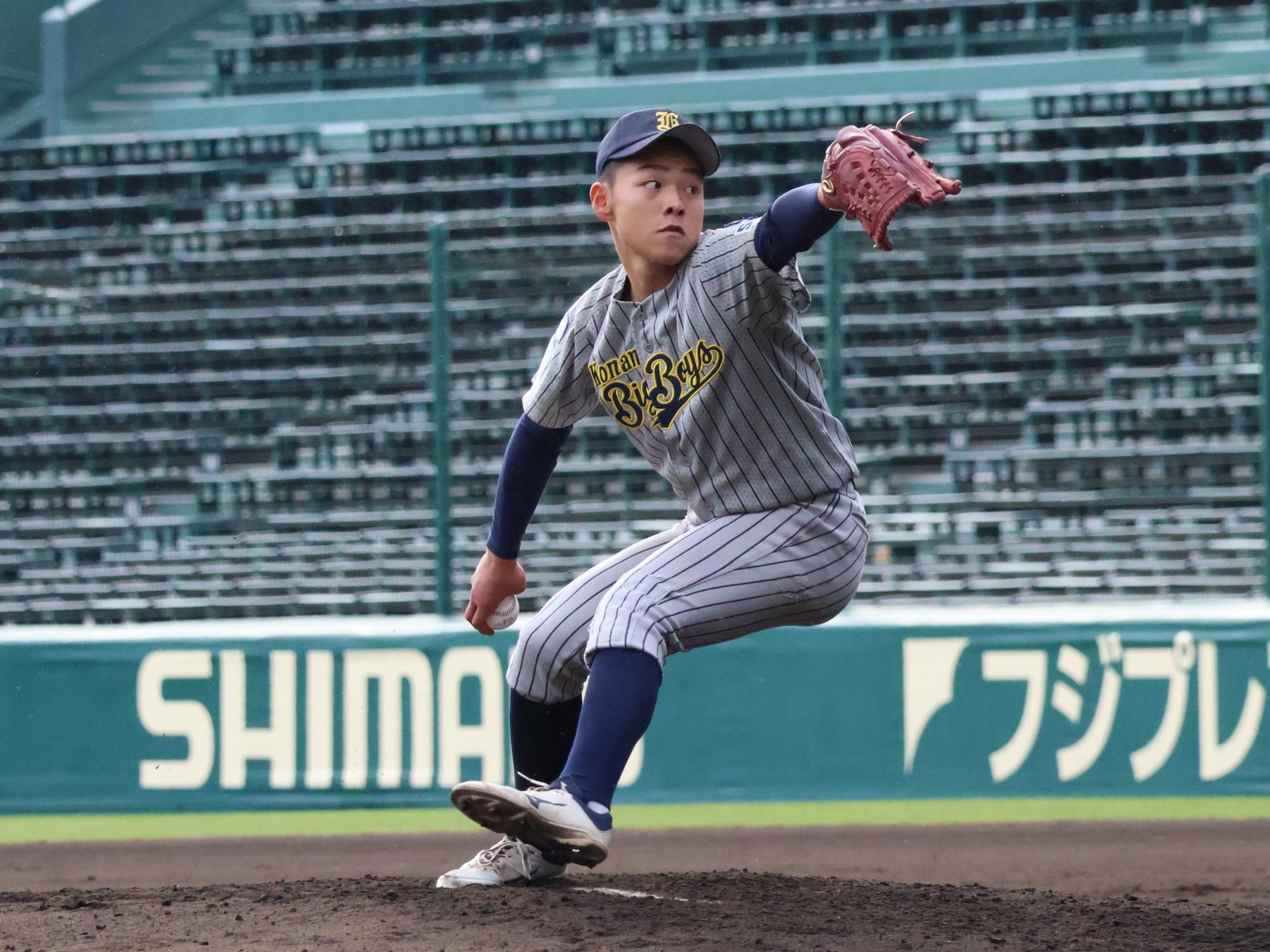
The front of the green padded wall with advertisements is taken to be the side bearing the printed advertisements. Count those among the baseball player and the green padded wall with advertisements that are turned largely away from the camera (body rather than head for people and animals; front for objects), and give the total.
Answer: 0

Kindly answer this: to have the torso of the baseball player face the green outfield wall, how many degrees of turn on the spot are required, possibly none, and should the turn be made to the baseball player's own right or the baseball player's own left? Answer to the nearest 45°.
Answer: approximately 135° to the baseball player's own right

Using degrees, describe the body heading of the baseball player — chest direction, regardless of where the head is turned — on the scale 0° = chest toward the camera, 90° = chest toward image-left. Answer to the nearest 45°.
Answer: approximately 45°

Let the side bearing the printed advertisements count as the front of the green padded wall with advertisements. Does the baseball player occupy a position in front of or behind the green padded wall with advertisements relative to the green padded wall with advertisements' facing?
in front

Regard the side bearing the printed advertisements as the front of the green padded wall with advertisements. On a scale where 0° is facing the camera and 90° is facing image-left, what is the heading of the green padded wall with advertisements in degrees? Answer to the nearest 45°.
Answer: approximately 0°
